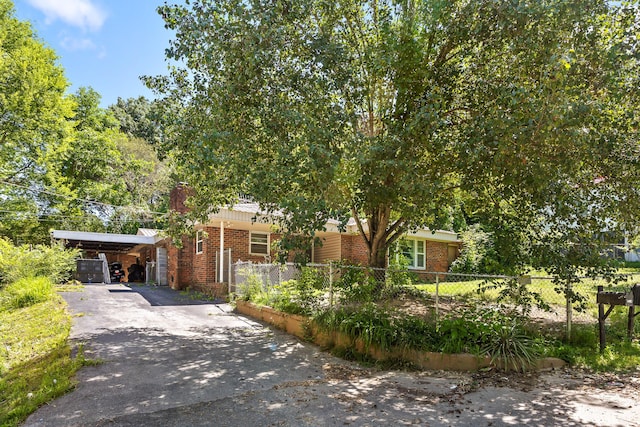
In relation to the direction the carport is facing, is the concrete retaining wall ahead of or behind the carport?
ahead

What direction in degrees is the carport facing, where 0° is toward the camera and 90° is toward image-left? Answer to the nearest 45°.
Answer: approximately 0°

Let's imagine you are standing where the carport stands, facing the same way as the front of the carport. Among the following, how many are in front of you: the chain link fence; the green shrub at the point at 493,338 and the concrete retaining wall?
3

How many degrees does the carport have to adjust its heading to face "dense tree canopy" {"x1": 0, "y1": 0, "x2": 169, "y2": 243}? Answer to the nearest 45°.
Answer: approximately 135° to its right

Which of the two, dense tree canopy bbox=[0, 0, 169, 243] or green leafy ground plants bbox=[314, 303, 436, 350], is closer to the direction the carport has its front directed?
the green leafy ground plants
